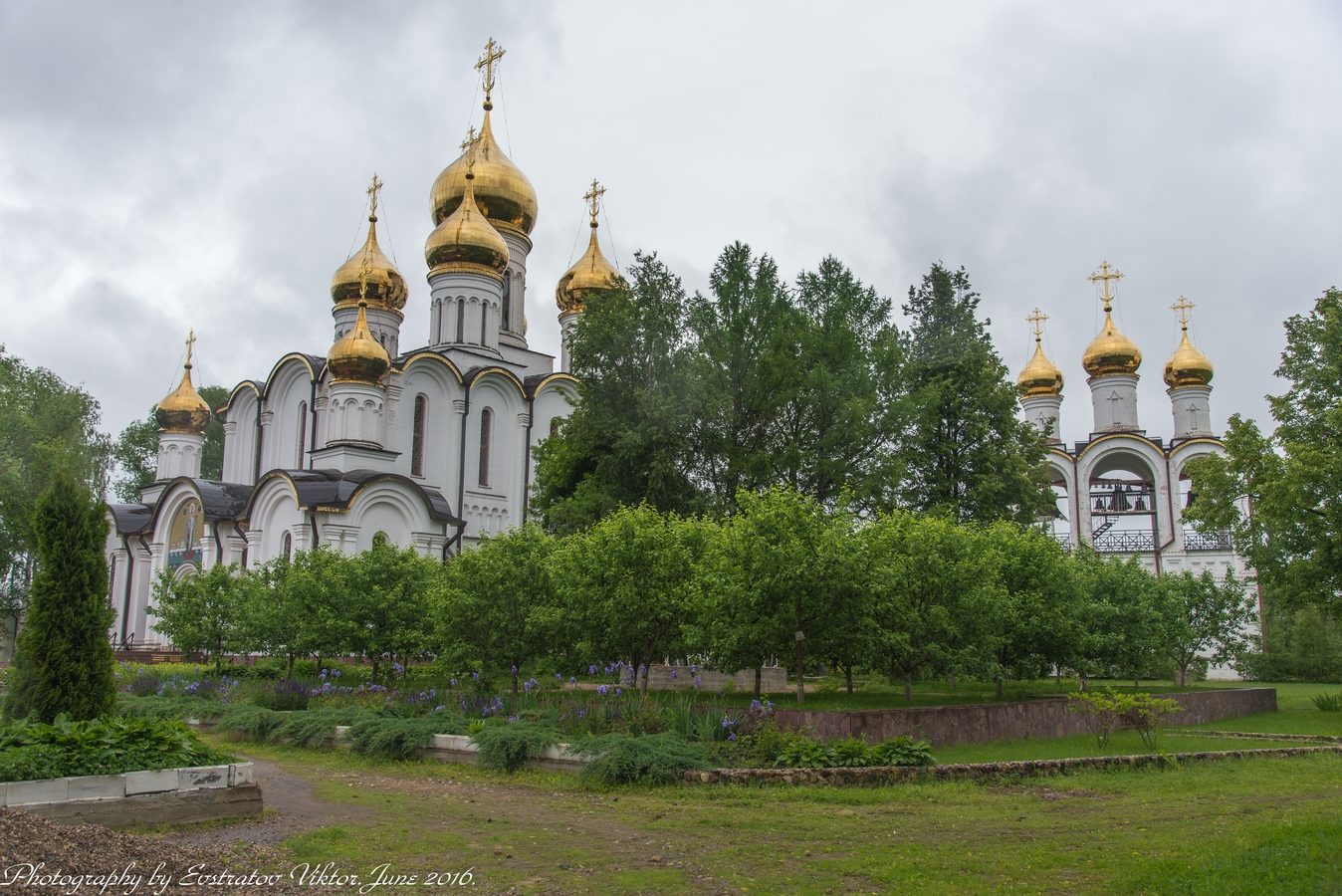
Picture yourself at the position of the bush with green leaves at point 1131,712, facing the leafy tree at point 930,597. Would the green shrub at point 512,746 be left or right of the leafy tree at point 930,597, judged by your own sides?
left

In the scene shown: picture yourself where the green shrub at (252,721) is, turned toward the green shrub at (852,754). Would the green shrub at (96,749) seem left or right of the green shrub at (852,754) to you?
right

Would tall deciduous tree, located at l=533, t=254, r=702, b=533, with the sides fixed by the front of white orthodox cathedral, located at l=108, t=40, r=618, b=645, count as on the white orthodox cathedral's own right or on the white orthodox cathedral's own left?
on the white orthodox cathedral's own left

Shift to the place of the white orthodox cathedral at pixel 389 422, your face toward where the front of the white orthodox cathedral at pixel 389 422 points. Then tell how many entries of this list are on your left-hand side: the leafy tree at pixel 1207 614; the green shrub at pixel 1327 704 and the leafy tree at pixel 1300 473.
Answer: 3

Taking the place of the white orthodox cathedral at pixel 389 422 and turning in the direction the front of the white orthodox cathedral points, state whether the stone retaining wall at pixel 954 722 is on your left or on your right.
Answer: on your left

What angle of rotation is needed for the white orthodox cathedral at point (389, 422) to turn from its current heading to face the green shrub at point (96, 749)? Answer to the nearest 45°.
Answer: approximately 45° to its left

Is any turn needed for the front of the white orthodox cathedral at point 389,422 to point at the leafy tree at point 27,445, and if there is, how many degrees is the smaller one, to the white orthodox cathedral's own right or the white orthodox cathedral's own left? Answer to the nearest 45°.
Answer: approximately 45° to the white orthodox cathedral's own right

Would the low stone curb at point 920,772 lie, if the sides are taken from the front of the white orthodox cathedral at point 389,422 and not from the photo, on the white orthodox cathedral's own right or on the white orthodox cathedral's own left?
on the white orthodox cathedral's own left

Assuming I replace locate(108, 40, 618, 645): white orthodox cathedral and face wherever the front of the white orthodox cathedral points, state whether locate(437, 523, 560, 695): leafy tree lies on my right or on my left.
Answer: on my left

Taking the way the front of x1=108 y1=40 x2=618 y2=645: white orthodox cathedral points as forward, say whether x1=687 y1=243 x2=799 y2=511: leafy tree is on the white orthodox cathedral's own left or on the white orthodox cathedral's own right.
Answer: on the white orthodox cathedral's own left

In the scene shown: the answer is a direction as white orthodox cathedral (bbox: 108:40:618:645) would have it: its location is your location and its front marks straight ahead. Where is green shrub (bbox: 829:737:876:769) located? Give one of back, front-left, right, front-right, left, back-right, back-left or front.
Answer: front-left

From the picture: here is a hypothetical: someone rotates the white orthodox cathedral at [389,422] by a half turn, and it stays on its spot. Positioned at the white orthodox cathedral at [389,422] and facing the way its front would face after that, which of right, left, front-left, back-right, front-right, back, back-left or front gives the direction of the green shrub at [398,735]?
back-right

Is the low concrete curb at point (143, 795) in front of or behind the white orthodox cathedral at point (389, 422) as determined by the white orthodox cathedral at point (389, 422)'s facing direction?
in front

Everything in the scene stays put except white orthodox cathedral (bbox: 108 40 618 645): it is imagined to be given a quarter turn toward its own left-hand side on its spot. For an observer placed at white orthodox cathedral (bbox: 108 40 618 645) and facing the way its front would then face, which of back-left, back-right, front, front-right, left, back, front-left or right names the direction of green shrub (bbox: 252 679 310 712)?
front-right

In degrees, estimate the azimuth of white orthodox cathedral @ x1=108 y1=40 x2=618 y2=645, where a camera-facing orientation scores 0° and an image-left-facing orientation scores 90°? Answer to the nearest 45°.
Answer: approximately 45°

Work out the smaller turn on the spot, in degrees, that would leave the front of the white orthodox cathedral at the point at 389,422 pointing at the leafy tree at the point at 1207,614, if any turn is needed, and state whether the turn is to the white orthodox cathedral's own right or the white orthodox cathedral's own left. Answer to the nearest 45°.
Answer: approximately 90° to the white orthodox cathedral's own left
